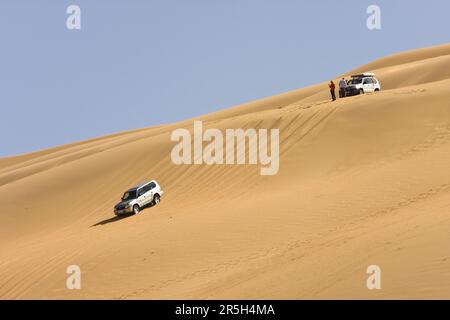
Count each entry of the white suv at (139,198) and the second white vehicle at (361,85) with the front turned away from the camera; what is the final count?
0

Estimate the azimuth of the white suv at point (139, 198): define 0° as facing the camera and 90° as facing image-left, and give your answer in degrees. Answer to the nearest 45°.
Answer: approximately 45°

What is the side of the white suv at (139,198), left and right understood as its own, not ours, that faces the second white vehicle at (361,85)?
back
